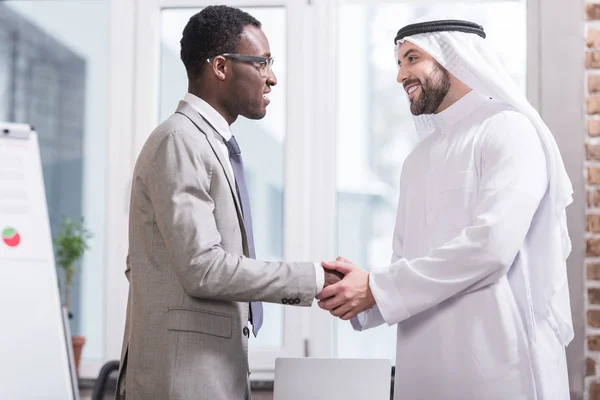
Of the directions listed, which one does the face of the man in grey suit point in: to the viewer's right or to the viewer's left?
to the viewer's right

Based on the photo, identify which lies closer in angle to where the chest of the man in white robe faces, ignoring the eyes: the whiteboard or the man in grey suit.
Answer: the man in grey suit

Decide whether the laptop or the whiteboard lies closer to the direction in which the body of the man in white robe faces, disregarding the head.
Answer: the laptop

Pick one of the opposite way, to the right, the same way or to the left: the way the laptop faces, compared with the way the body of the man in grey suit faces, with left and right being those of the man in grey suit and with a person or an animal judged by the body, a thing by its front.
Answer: to the left

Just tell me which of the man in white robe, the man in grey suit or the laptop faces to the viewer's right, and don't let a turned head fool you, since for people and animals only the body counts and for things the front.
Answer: the man in grey suit

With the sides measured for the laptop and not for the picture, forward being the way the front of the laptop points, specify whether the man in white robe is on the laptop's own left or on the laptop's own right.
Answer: on the laptop's own right

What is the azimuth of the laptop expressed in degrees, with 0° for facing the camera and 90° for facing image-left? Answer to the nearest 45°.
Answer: approximately 180°

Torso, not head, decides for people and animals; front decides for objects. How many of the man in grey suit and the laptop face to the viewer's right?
1

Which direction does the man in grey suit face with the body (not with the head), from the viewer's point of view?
to the viewer's right
